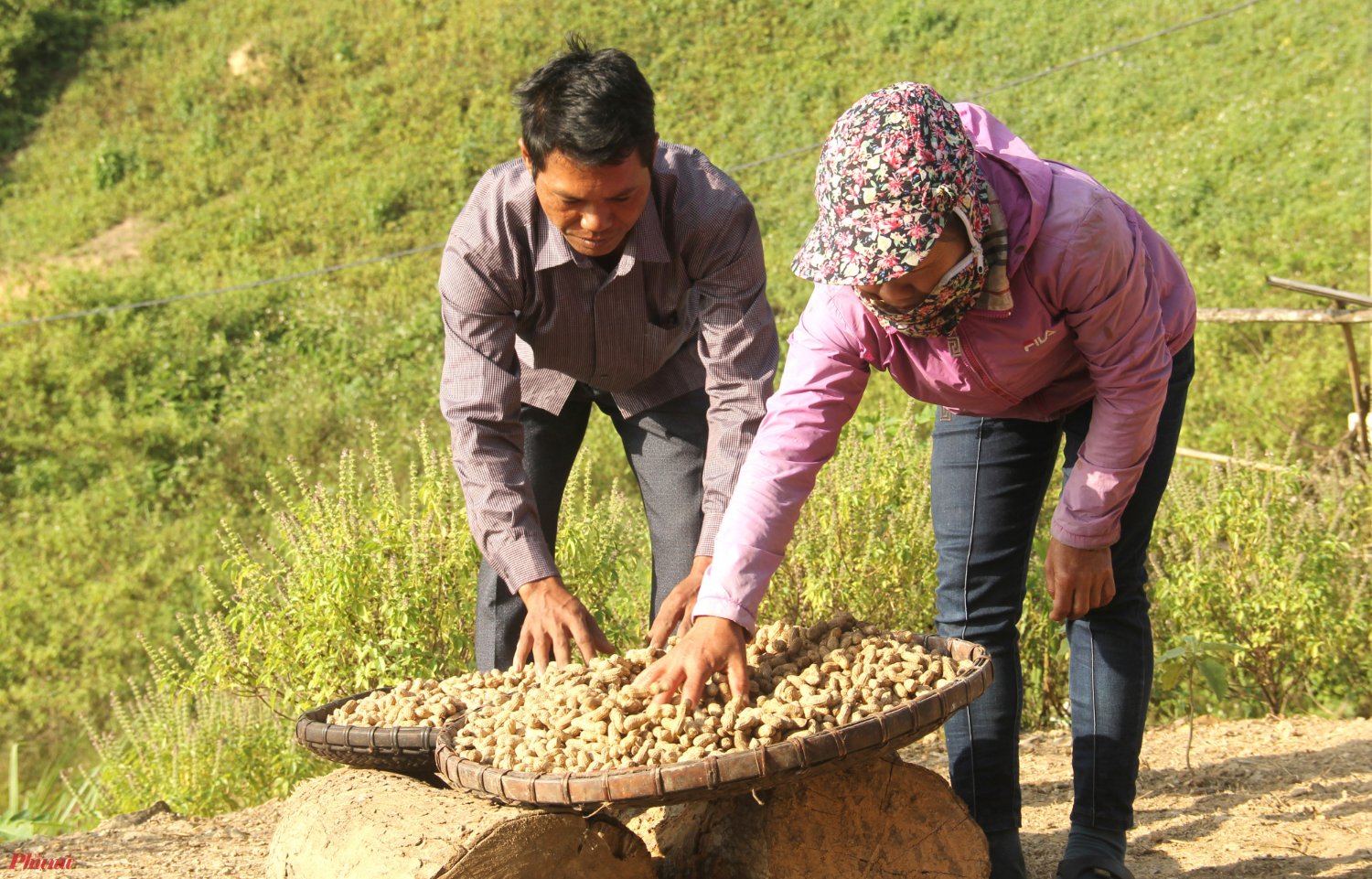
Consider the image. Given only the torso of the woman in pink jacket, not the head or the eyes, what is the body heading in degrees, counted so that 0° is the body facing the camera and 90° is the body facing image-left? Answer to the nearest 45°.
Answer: approximately 45°

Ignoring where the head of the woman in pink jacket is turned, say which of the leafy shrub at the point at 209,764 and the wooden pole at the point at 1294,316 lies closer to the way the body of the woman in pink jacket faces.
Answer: the leafy shrub

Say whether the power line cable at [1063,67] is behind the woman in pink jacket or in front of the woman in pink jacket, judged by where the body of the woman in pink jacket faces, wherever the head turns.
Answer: behind

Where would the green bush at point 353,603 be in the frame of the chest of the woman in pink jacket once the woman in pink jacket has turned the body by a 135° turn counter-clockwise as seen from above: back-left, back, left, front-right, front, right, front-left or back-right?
back-left

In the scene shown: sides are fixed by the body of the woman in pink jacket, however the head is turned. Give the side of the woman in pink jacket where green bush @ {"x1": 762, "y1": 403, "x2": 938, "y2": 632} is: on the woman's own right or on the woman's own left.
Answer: on the woman's own right

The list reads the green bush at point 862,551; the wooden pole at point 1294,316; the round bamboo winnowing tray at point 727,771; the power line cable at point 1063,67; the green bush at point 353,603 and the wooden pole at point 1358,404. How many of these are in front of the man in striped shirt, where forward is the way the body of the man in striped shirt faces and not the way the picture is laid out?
1

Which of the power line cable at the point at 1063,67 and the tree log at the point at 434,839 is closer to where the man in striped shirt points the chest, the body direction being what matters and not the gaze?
the tree log

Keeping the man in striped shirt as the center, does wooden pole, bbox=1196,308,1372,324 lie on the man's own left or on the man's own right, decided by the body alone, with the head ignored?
on the man's own left

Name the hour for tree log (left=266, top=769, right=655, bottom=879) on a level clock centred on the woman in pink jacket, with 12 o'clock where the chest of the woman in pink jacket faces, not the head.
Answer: The tree log is roughly at 1 o'clock from the woman in pink jacket.

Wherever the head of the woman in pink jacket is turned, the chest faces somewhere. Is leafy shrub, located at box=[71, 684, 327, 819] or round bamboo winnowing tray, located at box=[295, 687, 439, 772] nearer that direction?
the round bamboo winnowing tray

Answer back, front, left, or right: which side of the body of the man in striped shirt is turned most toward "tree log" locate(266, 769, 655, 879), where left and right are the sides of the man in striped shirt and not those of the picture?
front

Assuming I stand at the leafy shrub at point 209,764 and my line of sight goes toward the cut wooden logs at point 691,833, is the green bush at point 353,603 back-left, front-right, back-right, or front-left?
front-left

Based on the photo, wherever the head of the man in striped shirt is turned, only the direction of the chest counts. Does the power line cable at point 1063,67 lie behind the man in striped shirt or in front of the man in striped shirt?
behind

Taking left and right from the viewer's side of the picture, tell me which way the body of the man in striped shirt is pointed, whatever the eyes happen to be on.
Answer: facing the viewer

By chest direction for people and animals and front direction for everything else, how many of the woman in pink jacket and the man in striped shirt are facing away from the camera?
0
